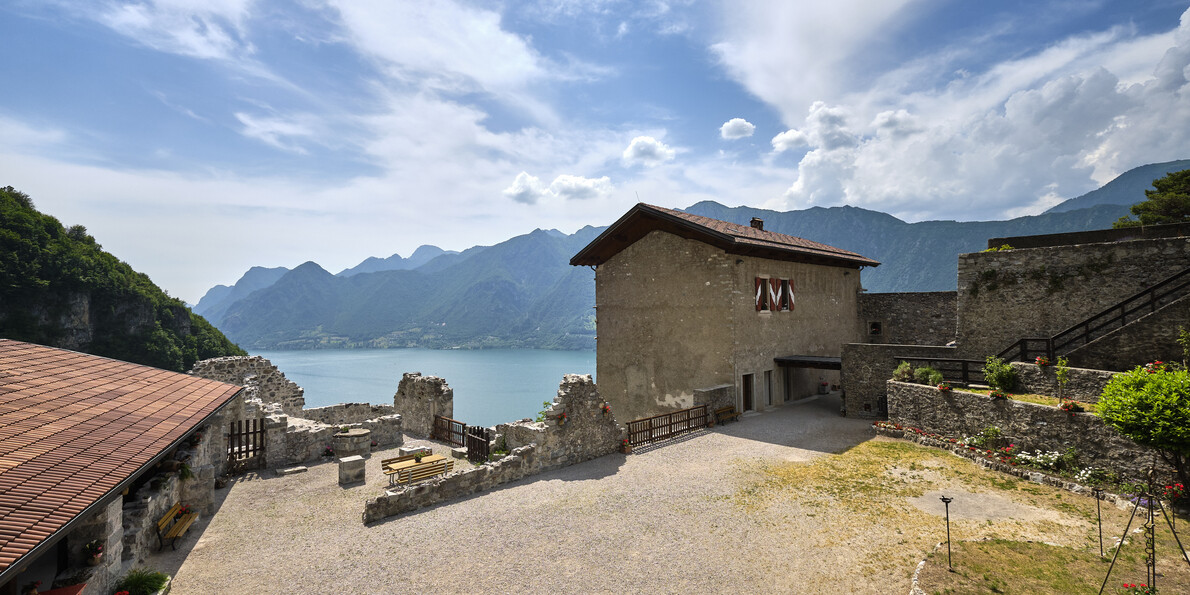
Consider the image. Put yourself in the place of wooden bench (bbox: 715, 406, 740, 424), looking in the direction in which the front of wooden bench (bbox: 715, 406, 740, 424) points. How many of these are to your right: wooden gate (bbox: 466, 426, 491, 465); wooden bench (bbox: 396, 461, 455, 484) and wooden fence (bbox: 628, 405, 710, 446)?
3

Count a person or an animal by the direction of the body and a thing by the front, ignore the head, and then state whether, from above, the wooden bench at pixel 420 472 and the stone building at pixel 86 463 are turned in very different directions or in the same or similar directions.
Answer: very different directions

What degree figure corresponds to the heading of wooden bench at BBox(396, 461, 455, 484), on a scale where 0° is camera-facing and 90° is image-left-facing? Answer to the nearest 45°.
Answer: approximately 135°

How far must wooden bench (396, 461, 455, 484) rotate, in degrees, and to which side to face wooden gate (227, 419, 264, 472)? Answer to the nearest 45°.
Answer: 0° — it already faces it

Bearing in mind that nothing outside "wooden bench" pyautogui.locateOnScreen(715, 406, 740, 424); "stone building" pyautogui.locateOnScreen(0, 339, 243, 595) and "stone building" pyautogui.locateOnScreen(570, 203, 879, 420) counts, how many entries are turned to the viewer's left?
0

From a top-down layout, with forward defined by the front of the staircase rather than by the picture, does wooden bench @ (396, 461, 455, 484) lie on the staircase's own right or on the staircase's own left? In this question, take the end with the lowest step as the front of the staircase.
on the staircase's own left

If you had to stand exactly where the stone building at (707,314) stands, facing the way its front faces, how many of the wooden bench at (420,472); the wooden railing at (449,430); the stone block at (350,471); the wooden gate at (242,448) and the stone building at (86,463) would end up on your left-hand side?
0

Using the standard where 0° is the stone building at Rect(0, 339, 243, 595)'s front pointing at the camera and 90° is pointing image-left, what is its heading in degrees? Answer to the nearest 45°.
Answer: approximately 315°

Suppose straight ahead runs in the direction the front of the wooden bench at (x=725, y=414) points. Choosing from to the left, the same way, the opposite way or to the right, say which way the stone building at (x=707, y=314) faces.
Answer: the same way

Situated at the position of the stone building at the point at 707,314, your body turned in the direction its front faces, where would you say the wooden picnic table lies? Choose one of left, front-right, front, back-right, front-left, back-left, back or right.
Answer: right

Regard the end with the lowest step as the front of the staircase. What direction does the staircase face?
to the viewer's left

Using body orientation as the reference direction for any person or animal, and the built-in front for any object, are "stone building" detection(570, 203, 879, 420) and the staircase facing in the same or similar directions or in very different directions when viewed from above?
very different directions

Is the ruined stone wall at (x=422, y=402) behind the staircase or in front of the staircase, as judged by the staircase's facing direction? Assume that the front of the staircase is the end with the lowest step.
in front

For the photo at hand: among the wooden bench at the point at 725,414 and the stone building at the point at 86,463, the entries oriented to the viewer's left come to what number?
0
